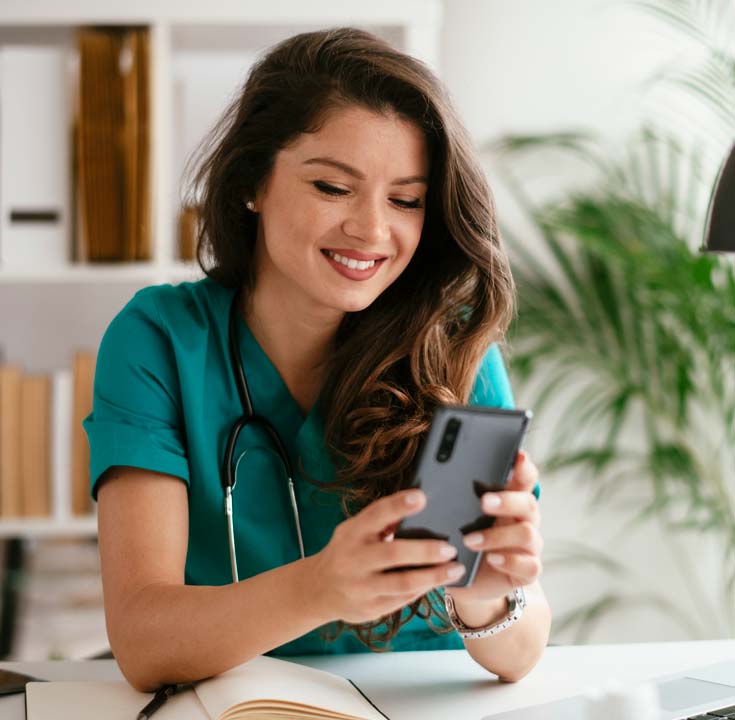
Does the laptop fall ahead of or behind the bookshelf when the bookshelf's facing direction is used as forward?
ahead

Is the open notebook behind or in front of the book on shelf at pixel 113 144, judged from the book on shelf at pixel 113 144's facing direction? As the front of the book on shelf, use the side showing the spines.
in front

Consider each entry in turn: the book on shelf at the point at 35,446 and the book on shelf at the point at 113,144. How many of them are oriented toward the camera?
2

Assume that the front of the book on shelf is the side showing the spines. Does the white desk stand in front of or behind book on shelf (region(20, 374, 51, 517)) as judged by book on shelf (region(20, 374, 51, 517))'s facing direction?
in front

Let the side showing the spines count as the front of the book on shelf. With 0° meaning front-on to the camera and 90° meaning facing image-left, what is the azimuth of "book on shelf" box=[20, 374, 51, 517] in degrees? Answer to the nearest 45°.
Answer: approximately 0°

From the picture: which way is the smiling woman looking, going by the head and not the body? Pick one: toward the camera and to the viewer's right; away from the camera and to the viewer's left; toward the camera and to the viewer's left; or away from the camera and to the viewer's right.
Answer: toward the camera and to the viewer's right

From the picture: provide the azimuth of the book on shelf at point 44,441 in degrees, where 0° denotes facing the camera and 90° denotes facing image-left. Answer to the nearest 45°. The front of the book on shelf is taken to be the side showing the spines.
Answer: approximately 0°

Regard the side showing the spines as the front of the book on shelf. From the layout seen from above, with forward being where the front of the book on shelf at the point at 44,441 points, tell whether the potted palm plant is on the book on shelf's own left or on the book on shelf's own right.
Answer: on the book on shelf's own left

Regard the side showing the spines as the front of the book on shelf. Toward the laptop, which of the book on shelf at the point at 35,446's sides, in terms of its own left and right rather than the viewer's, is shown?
front
